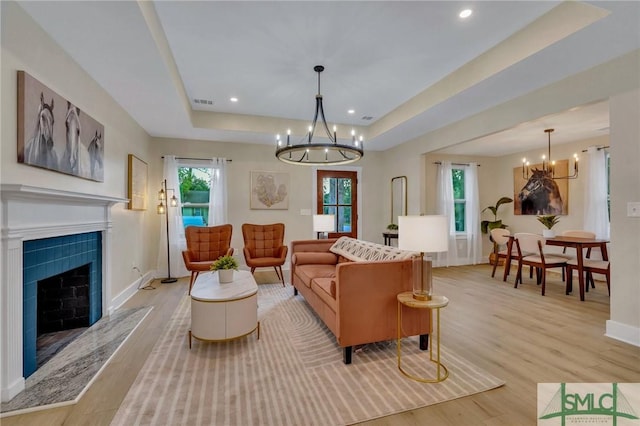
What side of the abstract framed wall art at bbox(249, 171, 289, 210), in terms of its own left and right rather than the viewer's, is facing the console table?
left

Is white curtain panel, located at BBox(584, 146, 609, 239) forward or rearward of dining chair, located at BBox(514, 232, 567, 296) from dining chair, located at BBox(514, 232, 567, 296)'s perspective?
forward

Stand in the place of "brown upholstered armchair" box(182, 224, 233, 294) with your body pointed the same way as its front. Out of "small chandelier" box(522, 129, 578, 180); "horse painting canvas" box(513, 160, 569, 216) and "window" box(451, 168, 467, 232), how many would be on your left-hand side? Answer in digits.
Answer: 3

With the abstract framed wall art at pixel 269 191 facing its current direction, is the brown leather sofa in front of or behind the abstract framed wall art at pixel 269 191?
in front

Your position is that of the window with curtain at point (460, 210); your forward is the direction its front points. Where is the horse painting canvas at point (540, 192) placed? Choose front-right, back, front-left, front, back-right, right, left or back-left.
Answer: left

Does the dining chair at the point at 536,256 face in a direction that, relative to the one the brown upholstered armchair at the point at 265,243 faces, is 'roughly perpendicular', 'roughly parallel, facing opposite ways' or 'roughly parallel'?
roughly perpendicular

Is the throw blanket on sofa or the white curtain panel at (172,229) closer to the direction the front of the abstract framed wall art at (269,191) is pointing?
the throw blanket on sofa

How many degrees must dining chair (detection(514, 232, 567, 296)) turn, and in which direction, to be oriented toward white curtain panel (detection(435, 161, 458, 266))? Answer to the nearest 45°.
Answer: approximately 90° to its left

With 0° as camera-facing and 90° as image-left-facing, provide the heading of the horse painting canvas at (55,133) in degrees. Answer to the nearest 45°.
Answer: approximately 315°

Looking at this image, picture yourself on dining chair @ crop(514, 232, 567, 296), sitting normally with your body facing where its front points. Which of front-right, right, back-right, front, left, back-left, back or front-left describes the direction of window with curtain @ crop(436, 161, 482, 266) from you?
left

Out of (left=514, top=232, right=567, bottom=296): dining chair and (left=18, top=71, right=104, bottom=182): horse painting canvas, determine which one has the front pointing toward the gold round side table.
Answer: the horse painting canvas
